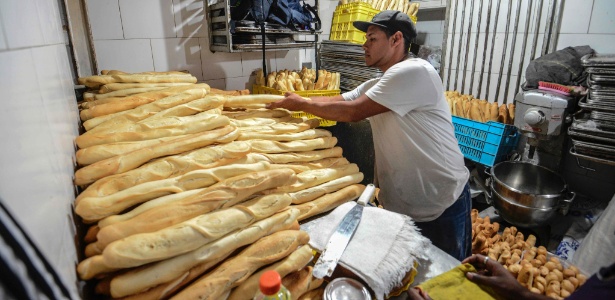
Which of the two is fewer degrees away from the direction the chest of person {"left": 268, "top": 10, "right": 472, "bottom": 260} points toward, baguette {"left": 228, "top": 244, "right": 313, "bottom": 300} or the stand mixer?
the baguette

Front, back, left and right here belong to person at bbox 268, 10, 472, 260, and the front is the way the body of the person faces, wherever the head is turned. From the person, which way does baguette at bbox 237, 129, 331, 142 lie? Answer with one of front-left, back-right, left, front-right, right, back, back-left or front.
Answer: front-left

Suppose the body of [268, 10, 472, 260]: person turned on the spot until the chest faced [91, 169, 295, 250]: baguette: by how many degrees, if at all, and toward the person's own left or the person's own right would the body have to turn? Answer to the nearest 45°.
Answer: approximately 45° to the person's own left

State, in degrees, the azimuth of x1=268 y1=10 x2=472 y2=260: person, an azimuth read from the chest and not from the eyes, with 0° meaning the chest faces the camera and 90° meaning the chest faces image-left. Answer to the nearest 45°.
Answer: approximately 90°

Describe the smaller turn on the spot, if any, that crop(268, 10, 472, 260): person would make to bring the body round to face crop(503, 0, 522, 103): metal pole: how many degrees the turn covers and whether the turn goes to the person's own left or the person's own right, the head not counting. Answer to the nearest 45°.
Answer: approximately 135° to the person's own right

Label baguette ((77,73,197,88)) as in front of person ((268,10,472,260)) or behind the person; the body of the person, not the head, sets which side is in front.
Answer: in front

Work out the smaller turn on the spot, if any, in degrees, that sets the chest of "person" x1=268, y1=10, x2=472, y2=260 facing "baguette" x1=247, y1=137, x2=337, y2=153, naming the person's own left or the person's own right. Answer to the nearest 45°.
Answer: approximately 45° to the person's own left

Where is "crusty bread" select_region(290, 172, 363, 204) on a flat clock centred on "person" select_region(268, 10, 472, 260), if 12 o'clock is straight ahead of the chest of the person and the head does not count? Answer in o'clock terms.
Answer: The crusty bread is roughly at 10 o'clock from the person.

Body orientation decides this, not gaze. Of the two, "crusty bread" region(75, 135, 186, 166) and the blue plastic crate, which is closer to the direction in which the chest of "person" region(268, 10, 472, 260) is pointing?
the crusty bread

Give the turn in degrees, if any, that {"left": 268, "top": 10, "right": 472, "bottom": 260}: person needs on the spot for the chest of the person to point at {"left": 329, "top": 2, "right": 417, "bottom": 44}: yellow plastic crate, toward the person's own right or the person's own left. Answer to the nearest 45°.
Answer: approximately 90° to the person's own right

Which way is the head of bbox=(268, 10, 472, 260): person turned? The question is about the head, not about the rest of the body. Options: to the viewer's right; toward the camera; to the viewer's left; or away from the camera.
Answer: to the viewer's left

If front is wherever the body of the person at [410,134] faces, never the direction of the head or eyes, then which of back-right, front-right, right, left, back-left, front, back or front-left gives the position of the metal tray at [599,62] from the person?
back-right
